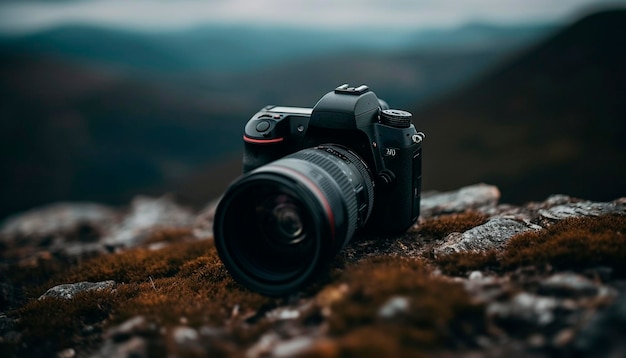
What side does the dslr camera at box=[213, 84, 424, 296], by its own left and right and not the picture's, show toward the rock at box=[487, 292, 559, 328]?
left

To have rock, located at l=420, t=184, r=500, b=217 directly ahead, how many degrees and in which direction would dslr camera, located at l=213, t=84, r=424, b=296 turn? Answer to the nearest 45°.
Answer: approximately 180°

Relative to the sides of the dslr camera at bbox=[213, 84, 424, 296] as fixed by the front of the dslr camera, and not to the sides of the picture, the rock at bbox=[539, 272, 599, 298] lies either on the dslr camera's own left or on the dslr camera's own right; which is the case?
on the dslr camera's own left

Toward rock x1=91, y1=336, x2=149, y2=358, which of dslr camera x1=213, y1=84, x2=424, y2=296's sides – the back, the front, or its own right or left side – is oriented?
front

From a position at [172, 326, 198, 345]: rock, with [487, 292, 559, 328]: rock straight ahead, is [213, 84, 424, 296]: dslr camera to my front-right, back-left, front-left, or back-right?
front-left

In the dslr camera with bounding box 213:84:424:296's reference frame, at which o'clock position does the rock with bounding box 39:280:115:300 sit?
The rock is roughly at 2 o'clock from the dslr camera.

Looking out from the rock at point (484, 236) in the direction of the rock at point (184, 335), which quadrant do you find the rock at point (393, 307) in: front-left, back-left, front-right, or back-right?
front-left

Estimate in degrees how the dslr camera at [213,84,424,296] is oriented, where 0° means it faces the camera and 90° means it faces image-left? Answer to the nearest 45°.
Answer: approximately 45°

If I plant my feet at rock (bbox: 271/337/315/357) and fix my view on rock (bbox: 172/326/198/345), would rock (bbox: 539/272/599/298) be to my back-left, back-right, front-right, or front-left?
back-right

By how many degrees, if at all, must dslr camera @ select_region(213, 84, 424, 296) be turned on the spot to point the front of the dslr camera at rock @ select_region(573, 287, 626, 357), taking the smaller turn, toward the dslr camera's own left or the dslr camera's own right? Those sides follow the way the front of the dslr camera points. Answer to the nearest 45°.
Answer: approximately 90° to the dslr camera's own left
